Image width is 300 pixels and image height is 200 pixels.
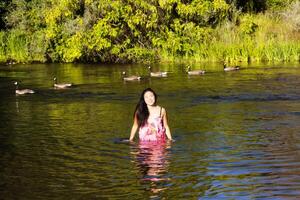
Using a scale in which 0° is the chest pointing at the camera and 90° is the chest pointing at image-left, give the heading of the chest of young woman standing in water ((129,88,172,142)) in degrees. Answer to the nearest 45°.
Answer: approximately 0°
